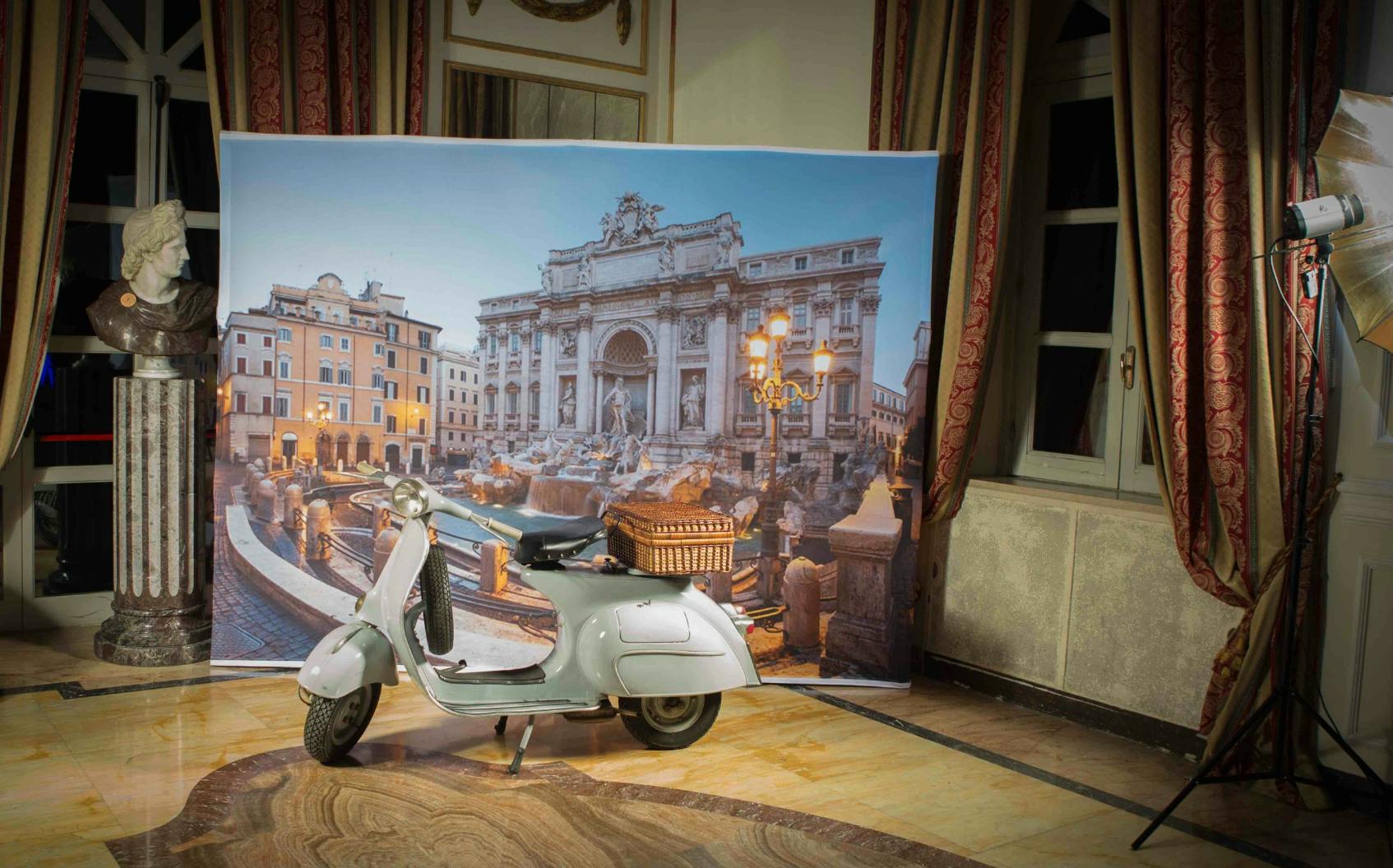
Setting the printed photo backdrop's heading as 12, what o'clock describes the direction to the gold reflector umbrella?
The gold reflector umbrella is roughly at 10 o'clock from the printed photo backdrop.

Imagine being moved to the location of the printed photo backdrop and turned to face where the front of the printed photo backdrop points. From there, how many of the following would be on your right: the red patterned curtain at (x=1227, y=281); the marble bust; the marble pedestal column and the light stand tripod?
2

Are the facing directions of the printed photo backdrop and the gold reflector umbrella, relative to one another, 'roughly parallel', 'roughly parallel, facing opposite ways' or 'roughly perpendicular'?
roughly perpendicular

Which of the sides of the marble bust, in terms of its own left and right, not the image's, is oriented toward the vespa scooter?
front

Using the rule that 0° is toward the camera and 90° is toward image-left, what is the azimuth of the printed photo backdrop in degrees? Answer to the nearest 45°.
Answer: approximately 0°

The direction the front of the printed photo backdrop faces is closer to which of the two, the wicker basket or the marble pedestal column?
the wicker basket

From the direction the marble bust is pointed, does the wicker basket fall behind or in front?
in front

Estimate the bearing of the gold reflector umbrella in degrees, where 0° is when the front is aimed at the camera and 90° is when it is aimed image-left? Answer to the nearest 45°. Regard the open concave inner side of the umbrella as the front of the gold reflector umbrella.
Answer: approximately 45°

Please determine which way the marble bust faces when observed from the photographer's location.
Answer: facing the viewer and to the right of the viewer

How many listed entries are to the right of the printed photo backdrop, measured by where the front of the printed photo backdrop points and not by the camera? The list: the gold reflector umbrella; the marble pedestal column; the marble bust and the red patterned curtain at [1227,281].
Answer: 2

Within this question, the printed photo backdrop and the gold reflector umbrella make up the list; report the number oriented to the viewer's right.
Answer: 0
